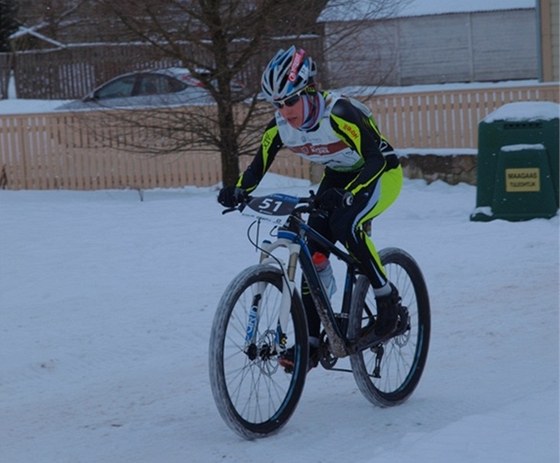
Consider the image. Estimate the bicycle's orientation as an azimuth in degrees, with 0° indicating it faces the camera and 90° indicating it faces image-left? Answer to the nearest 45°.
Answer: approximately 45°

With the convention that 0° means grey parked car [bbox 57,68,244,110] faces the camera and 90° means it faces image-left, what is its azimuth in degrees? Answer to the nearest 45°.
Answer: approximately 90°

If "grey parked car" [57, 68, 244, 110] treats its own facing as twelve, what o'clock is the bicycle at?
The bicycle is roughly at 9 o'clock from the grey parked car.

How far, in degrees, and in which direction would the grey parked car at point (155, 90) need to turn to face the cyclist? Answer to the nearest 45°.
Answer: approximately 90° to its left

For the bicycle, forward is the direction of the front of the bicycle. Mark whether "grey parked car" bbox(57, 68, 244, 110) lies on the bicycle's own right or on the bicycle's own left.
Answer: on the bicycle's own right

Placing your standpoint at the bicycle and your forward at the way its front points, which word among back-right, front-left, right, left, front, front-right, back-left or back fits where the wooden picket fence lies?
back-right

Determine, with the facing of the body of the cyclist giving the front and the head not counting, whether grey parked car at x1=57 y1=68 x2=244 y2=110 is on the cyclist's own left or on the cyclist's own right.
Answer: on the cyclist's own right

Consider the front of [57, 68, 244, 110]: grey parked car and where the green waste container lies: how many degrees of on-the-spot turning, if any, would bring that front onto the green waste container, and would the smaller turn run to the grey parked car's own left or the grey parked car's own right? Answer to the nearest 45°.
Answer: approximately 135° to the grey parked car's own left

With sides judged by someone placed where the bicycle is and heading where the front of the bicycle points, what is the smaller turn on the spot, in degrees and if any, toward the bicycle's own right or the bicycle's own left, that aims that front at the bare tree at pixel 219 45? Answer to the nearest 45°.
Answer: approximately 135° to the bicycle's own right
